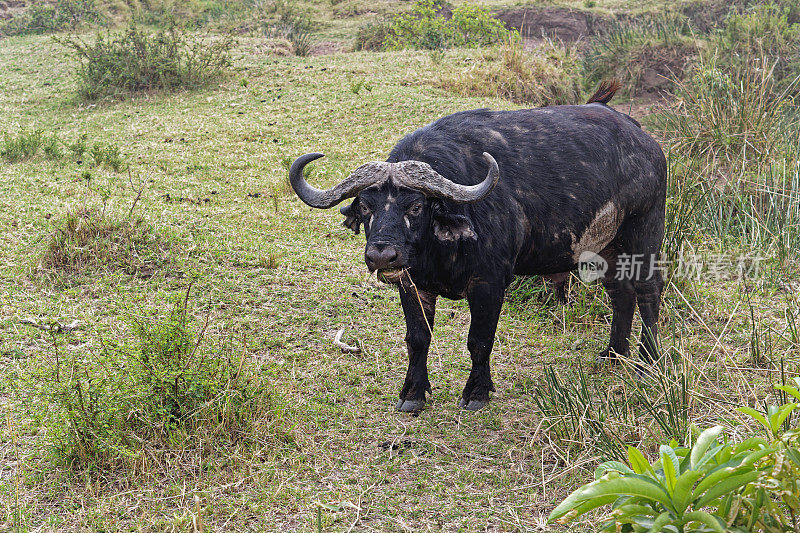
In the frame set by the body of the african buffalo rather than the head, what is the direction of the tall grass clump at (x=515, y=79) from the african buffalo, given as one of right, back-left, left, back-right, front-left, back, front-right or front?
back-right

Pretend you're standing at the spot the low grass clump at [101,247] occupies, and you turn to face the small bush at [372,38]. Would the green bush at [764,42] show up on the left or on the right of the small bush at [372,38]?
right

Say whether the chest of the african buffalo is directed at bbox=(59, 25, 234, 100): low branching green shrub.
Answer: no

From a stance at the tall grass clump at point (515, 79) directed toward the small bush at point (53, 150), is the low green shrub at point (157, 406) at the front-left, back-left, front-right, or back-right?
front-left

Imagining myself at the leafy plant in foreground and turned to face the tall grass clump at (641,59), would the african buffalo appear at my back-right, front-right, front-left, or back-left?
front-left

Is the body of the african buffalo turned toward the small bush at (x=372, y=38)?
no

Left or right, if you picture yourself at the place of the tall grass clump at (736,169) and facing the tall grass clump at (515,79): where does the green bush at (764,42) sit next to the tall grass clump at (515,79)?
right

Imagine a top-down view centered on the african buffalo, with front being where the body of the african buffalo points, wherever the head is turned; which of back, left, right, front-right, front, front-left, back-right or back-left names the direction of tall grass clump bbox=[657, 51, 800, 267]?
back

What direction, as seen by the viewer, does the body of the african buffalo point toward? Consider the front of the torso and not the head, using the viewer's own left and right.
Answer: facing the viewer and to the left of the viewer

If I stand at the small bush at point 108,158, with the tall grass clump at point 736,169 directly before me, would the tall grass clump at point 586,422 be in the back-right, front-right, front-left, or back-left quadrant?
front-right

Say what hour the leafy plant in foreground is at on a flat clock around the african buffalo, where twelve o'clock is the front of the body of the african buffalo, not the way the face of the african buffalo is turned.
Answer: The leafy plant in foreground is roughly at 10 o'clock from the african buffalo.

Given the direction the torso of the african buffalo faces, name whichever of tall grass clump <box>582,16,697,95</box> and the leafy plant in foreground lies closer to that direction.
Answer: the leafy plant in foreground

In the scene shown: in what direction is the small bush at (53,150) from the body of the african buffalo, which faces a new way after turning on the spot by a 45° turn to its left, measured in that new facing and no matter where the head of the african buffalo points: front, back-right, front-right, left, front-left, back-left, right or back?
back-right

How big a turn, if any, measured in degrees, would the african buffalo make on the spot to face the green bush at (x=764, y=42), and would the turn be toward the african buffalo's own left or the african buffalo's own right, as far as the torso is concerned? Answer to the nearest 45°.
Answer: approximately 180°
